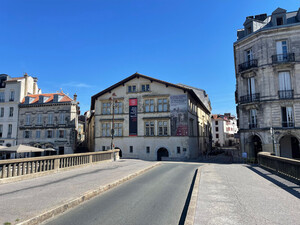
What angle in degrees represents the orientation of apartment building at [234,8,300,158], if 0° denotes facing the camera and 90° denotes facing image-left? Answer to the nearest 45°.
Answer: approximately 0°

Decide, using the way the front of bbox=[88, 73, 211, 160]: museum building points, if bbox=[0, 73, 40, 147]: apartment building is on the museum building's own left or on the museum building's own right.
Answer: on the museum building's own right

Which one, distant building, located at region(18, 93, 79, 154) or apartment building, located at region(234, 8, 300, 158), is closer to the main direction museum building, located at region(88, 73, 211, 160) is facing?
the apartment building

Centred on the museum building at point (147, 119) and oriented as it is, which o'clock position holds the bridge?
The bridge is roughly at 12 o'clock from the museum building.

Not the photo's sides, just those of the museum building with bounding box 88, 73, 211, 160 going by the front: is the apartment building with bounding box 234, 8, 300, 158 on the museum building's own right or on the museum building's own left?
on the museum building's own left

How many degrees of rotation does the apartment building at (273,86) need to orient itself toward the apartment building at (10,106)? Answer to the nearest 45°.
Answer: approximately 90° to its right

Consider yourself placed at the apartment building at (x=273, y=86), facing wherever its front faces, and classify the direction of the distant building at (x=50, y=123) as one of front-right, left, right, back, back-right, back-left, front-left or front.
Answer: right

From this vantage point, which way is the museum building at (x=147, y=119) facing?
toward the camera

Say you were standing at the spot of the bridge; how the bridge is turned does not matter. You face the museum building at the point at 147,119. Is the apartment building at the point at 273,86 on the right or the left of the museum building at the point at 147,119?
right

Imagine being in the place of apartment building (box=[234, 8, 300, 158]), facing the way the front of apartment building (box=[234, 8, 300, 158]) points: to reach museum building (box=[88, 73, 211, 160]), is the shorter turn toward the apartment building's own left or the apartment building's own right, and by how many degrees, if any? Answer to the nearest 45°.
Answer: approximately 90° to the apartment building's own right
